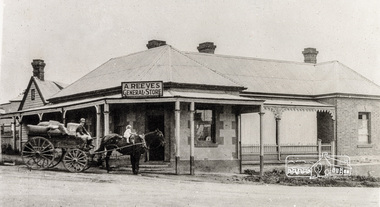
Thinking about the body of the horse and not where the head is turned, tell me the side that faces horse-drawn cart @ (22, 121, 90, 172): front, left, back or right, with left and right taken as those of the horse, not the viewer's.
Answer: back

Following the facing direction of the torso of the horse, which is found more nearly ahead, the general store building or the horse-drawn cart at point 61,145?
the general store building

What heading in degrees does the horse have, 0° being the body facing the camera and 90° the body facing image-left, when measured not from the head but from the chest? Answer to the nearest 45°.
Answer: approximately 270°

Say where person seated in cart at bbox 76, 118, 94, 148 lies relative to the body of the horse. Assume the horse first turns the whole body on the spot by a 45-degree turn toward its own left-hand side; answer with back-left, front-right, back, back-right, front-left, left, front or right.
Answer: back-left

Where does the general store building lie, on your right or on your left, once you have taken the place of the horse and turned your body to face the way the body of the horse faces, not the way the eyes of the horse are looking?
on your left
